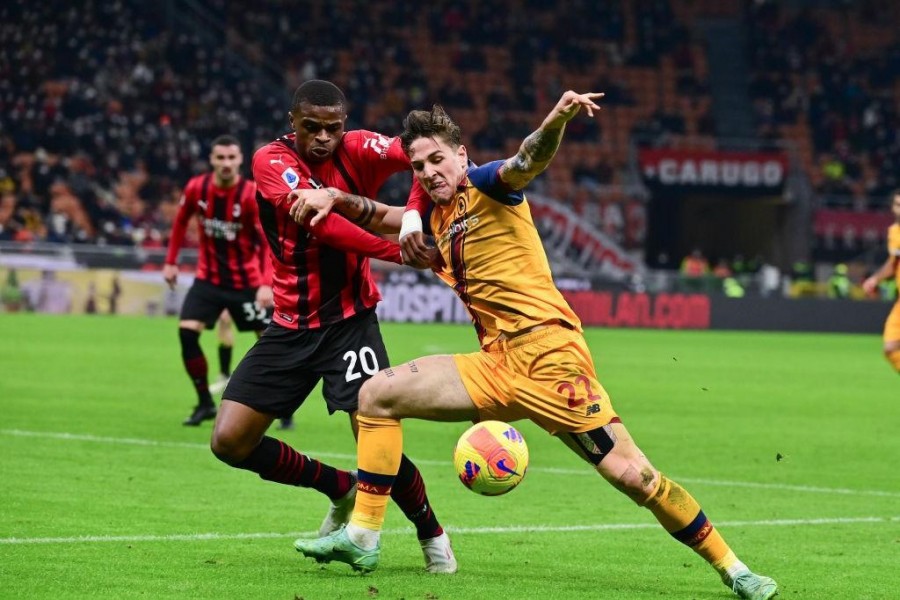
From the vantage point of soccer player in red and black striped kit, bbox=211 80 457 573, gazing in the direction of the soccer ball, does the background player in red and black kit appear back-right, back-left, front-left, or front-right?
back-left

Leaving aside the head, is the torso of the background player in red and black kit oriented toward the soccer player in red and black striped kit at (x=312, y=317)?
yes

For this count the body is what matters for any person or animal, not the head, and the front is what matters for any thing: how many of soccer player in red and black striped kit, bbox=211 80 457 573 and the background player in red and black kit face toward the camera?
2

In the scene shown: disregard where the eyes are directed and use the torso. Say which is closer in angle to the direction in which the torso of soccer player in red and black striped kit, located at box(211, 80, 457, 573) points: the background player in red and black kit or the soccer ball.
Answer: the soccer ball

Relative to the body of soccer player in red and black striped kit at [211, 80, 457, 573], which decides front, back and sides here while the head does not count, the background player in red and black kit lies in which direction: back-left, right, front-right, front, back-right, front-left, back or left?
back

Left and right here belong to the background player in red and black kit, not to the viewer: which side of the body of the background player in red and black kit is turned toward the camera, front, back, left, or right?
front

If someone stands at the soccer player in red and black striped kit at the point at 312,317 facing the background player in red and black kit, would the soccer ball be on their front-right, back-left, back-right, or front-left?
back-right

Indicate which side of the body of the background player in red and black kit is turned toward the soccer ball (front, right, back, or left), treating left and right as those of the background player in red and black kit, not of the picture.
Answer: front
